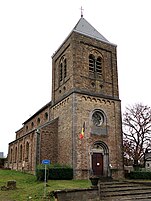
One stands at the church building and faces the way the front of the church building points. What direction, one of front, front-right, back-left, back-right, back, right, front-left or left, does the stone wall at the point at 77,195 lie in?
front-right

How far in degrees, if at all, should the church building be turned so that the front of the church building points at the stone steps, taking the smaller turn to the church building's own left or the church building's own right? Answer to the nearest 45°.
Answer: approximately 45° to the church building's own right

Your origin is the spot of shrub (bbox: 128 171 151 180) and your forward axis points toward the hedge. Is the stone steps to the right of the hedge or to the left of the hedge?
left

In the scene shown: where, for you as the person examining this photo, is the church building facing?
facing the viewer and to the right of the viewer
